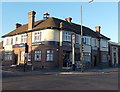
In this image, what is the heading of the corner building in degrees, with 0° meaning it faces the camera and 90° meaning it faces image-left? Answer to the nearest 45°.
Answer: approximately 0°

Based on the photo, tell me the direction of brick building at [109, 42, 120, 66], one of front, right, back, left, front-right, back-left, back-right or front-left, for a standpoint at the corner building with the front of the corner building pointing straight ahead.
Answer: back-left
